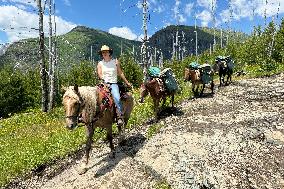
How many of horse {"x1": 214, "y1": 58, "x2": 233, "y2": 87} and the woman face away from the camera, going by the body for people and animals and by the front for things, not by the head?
0

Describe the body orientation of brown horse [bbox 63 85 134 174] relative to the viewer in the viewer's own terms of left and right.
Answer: facing the viewer and to the left of the viewer

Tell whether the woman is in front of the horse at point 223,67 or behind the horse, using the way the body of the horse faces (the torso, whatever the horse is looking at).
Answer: in front

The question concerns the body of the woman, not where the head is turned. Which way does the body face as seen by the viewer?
toward the camera
